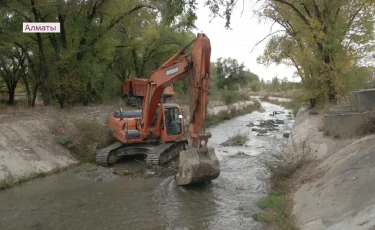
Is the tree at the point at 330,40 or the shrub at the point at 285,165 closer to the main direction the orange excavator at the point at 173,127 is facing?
the shrub

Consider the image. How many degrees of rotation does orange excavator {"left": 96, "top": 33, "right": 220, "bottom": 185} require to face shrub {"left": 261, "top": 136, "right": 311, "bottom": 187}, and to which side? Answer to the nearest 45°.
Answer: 0° — it already faces it

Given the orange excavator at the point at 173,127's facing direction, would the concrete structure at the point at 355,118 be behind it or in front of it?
in front

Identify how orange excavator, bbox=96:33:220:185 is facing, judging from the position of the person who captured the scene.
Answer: facing the viewer and to the right of the viewer

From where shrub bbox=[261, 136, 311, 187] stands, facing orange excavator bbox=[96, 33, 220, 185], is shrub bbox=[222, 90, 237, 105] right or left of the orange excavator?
right

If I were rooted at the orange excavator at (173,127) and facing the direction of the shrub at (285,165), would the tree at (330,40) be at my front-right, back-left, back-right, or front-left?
front-left

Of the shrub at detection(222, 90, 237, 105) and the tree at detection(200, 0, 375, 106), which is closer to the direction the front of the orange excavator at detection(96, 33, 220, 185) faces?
the tree

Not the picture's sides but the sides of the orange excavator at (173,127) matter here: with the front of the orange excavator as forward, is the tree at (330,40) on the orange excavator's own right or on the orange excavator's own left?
on the orange excavator's own left

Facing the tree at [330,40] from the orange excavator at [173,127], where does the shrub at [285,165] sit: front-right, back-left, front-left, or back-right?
front-right

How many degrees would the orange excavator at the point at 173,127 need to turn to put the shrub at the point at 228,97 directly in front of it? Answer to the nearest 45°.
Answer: approximately 135° to its left

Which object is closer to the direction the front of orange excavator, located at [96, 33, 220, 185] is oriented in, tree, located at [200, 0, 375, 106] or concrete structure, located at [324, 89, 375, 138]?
the concrete structure

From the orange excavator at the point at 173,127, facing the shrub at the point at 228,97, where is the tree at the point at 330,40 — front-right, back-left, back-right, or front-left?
front-right
